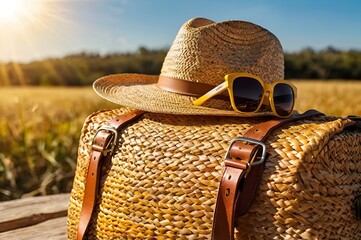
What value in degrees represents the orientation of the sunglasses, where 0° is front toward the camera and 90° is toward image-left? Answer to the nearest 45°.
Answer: approximately 315°
